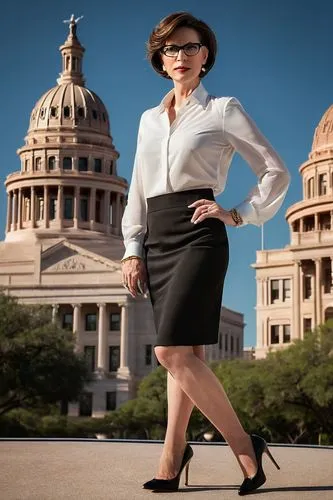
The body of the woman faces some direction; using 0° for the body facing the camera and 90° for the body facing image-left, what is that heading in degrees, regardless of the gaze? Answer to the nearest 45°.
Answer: approximately 45°
